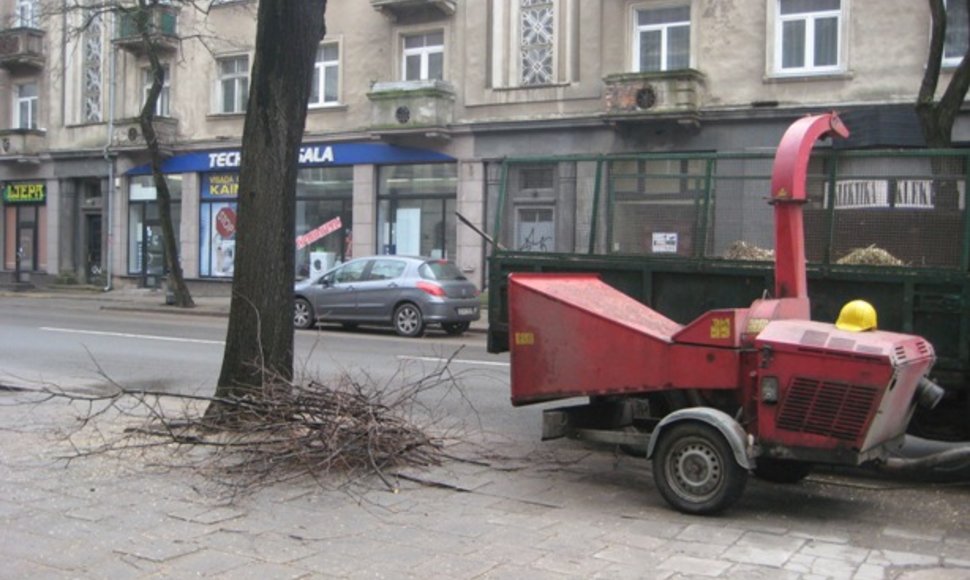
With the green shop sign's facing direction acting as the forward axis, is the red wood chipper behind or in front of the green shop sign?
in front

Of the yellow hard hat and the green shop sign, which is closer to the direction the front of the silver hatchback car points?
the green shop sign

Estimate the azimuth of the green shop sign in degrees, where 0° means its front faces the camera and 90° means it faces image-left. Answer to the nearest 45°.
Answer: approximately 0°

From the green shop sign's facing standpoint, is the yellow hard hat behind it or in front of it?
in front

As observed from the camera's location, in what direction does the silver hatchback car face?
facing away from the viewer and to the left of the viewer

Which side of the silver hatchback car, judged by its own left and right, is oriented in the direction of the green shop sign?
front
